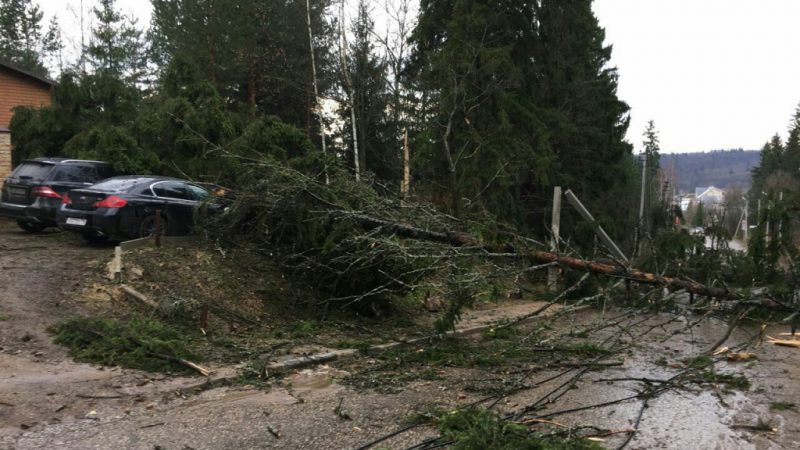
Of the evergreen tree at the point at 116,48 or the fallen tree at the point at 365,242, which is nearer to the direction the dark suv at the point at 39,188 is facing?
the evergreen tree

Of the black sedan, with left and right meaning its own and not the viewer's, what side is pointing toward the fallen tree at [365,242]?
right

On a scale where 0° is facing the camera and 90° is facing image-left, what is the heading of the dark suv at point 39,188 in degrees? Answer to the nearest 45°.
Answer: approximately 225°

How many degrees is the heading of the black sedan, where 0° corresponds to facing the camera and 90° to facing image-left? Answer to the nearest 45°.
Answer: approximately 225°

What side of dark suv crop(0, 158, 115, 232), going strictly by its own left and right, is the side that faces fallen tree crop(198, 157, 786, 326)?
right

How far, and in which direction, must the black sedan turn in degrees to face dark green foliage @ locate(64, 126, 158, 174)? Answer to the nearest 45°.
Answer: approximately 45° to its left

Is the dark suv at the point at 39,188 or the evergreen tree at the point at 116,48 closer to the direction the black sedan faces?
the evergreen tree

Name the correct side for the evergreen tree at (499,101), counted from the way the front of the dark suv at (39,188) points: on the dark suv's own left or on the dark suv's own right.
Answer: on the dark suv's own right
